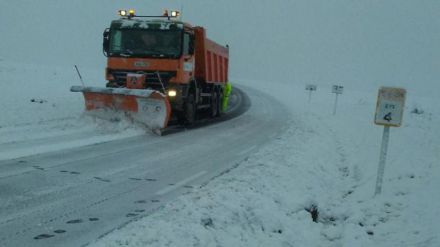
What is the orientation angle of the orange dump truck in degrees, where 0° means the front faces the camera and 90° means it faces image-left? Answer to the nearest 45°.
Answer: approximately 45°

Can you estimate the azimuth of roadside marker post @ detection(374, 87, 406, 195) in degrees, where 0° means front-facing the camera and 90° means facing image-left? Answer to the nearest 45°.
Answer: approximately 0°

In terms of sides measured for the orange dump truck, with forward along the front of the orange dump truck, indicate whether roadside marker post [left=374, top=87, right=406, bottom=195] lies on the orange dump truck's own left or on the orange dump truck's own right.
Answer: on the orange dump truck's own left

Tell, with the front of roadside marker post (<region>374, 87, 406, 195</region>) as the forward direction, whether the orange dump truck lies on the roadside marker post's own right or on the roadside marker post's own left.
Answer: on the roadside marker post's own right
